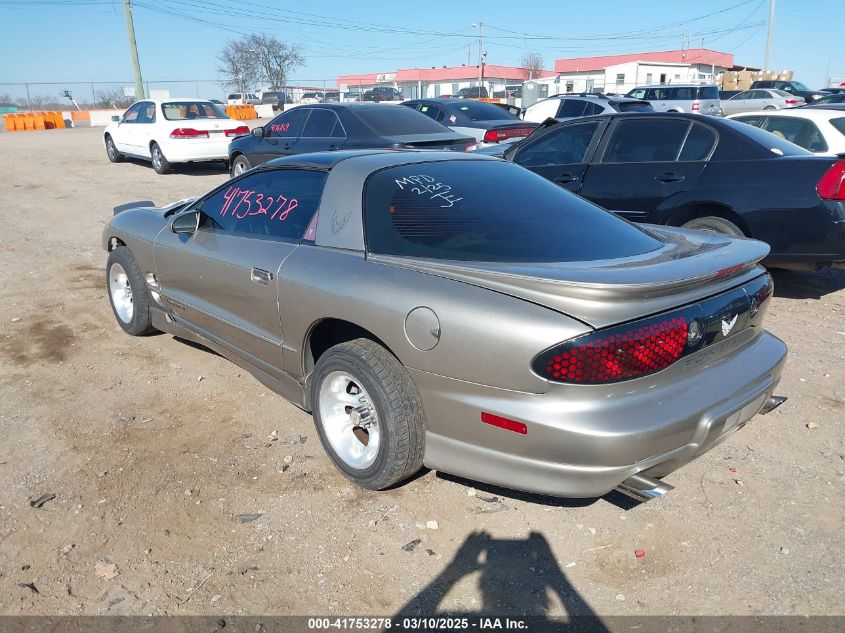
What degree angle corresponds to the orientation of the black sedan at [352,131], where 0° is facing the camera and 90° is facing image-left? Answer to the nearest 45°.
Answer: approximately 135°

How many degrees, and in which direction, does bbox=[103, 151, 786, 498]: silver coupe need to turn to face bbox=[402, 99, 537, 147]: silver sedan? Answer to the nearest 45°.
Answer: approximately 45° to its right

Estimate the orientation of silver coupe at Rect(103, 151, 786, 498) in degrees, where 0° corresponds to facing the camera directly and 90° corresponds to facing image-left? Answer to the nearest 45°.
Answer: approximately 135°

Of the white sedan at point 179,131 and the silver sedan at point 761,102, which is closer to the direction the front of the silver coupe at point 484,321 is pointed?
the white sedan

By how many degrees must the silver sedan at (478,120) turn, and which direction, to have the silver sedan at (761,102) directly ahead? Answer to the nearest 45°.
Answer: approximately 90° to its right

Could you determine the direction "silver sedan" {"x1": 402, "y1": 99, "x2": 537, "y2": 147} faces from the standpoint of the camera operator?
facing away from the viewer and to the left of the viewer

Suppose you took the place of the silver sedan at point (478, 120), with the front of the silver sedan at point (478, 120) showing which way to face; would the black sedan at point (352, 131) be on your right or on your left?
on your left

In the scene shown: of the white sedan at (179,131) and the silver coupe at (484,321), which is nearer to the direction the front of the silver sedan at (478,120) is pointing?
the white sedan

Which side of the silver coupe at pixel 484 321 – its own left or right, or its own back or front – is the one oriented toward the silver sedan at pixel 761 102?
right
